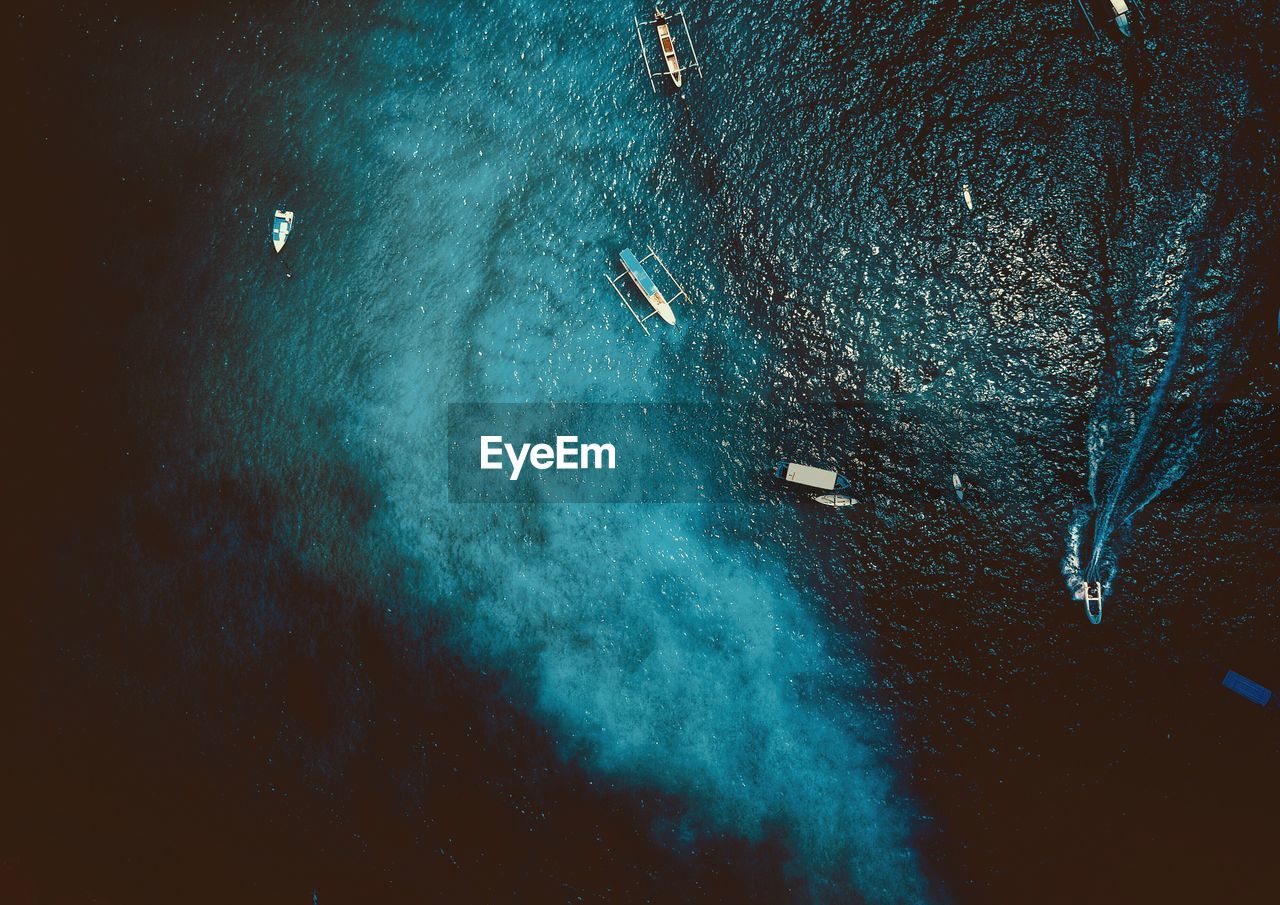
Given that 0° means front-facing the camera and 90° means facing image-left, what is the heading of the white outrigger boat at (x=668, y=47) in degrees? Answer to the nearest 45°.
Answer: approximately 0°

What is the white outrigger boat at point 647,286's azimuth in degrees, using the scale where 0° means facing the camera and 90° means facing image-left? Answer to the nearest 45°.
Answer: approximately 315°

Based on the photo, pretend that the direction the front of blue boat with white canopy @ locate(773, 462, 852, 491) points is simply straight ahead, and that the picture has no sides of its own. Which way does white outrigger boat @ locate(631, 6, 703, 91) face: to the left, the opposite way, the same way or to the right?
to the right

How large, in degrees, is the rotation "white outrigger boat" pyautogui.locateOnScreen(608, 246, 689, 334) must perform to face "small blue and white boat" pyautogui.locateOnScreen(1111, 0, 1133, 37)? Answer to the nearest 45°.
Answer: approximately 45° to its left

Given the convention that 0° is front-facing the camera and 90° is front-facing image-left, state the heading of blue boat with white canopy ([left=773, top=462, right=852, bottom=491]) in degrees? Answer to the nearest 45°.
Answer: approximately 270°
